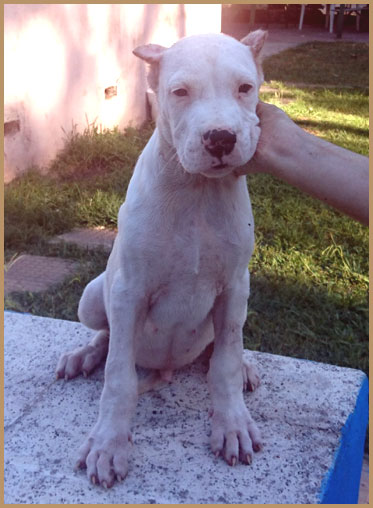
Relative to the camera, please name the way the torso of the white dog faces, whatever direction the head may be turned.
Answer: toward the camera

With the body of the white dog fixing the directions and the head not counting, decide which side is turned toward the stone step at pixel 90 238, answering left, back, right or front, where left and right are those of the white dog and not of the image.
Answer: back

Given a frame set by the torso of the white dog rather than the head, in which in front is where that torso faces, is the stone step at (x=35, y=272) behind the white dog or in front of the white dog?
behind
